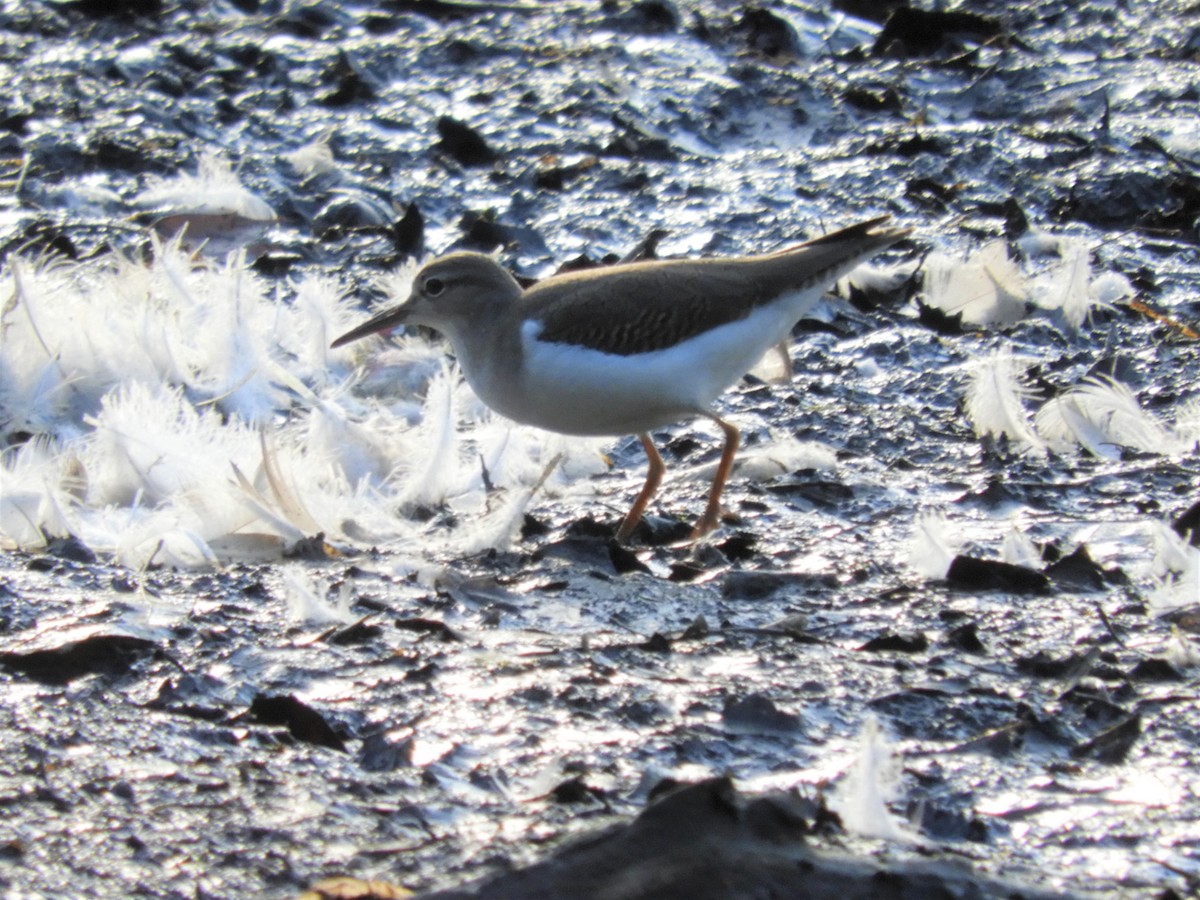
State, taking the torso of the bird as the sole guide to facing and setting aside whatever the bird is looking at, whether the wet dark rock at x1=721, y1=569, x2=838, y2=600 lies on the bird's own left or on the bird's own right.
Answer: on the bird's own left

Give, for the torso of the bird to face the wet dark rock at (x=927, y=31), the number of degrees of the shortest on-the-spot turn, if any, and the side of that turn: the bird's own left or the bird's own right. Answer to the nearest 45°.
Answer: approximately 90° to the bird's own right

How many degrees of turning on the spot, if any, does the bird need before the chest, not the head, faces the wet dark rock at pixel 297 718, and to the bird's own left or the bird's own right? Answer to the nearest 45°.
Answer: approximately 90° to the bird's own left

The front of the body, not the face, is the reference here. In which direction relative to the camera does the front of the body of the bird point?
to the viewer's left

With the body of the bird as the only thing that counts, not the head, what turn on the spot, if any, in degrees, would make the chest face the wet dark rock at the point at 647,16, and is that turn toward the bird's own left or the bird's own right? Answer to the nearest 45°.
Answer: approximately 90° to the bird's own right

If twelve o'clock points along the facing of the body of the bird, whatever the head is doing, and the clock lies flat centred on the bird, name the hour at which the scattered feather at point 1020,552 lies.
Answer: The scattered feather is roughly at 7 o'clock from the bird.

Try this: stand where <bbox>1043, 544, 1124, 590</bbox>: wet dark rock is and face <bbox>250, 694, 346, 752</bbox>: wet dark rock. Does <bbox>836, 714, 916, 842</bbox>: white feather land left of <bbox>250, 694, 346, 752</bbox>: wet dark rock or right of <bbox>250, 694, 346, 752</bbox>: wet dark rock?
left

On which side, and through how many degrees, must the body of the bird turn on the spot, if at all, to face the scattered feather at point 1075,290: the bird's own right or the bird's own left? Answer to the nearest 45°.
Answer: approximately 135° to the bird's own right

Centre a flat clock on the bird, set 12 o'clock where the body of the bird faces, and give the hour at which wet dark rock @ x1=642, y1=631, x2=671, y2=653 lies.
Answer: The wet dark rock is roughly at 9 o'clock from the bird.

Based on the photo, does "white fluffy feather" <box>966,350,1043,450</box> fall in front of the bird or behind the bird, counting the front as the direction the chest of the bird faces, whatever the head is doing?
behind

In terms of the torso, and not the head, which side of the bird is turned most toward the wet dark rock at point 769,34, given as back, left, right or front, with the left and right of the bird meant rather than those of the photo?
right
